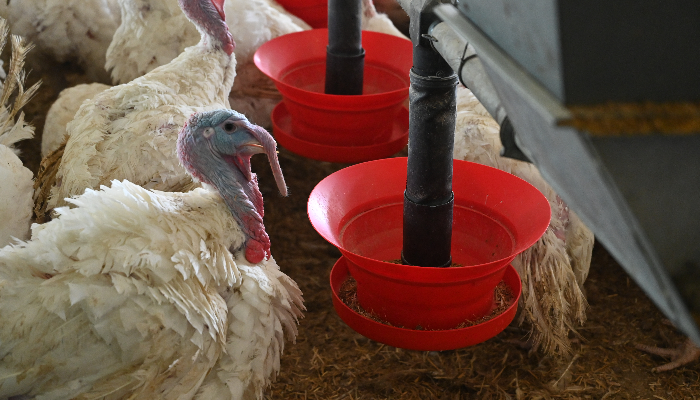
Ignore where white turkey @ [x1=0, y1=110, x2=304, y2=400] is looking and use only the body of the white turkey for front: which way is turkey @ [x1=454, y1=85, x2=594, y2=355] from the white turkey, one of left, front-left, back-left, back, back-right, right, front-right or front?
front

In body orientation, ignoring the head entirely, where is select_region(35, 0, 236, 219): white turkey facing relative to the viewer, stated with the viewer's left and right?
facing to the right of the viewer

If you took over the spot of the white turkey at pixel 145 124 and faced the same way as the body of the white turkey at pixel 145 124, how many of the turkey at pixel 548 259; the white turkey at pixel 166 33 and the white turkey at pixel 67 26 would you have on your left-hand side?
2

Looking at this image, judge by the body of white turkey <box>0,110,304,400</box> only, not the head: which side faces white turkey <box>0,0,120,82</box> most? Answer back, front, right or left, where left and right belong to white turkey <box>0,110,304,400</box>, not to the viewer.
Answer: left

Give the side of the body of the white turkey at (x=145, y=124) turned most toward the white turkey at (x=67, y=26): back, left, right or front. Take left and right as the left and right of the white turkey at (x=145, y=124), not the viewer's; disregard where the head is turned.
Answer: left

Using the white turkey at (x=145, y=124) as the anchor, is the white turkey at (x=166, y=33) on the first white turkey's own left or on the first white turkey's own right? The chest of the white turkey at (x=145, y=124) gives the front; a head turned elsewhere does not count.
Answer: on the first white turkey's own left

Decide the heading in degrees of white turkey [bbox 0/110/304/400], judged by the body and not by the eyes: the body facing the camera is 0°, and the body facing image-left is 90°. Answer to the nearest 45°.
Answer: approximately 270°

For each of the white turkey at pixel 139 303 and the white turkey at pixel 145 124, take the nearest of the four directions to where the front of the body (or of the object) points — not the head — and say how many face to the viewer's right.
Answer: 2

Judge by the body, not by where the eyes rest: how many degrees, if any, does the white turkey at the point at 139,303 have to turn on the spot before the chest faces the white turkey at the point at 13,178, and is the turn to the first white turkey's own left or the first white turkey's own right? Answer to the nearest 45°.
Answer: approximately 90° to the first white turkey's own left

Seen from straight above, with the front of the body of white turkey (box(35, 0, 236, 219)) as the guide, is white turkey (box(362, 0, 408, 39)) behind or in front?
in front

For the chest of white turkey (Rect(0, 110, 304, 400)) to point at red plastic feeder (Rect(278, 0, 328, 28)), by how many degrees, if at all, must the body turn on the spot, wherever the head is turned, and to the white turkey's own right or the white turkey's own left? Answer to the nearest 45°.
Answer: approximately 45° to the white turkey's own left

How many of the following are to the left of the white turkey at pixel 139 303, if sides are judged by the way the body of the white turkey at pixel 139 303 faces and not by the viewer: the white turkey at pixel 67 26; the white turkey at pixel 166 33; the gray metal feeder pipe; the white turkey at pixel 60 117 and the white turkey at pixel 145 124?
4

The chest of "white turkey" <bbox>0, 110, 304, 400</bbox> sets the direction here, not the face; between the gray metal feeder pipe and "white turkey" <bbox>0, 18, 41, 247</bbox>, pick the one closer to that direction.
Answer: the gray metal feeder pipe

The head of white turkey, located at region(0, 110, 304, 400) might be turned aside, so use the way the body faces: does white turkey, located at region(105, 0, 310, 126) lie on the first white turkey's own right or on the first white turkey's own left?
on the first white turkey's own left
